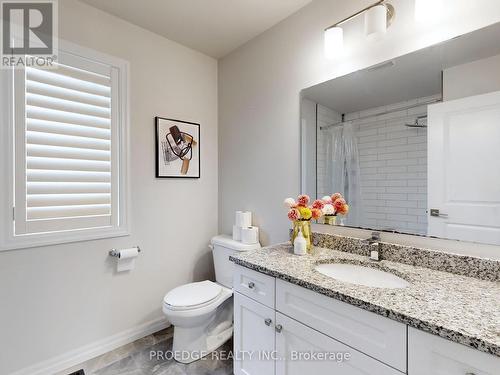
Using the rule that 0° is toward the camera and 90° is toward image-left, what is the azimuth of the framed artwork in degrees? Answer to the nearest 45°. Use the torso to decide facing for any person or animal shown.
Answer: approximately 315°

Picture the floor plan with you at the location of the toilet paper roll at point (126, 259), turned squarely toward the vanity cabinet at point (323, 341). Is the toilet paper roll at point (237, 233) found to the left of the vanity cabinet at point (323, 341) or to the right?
left

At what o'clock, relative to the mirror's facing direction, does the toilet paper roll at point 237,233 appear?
The toilet paper roll is roughly at 2 o'clock from the mirror.

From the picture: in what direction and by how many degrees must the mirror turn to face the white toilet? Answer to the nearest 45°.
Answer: approximately 45° to its right

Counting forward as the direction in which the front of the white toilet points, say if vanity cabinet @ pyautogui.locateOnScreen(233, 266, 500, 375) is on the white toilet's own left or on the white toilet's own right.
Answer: on the white toilet's own left
